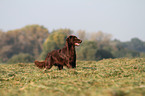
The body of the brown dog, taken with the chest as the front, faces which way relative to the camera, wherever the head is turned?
to the viewer's right

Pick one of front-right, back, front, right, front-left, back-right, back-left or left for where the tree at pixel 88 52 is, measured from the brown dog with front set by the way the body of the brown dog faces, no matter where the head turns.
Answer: left
